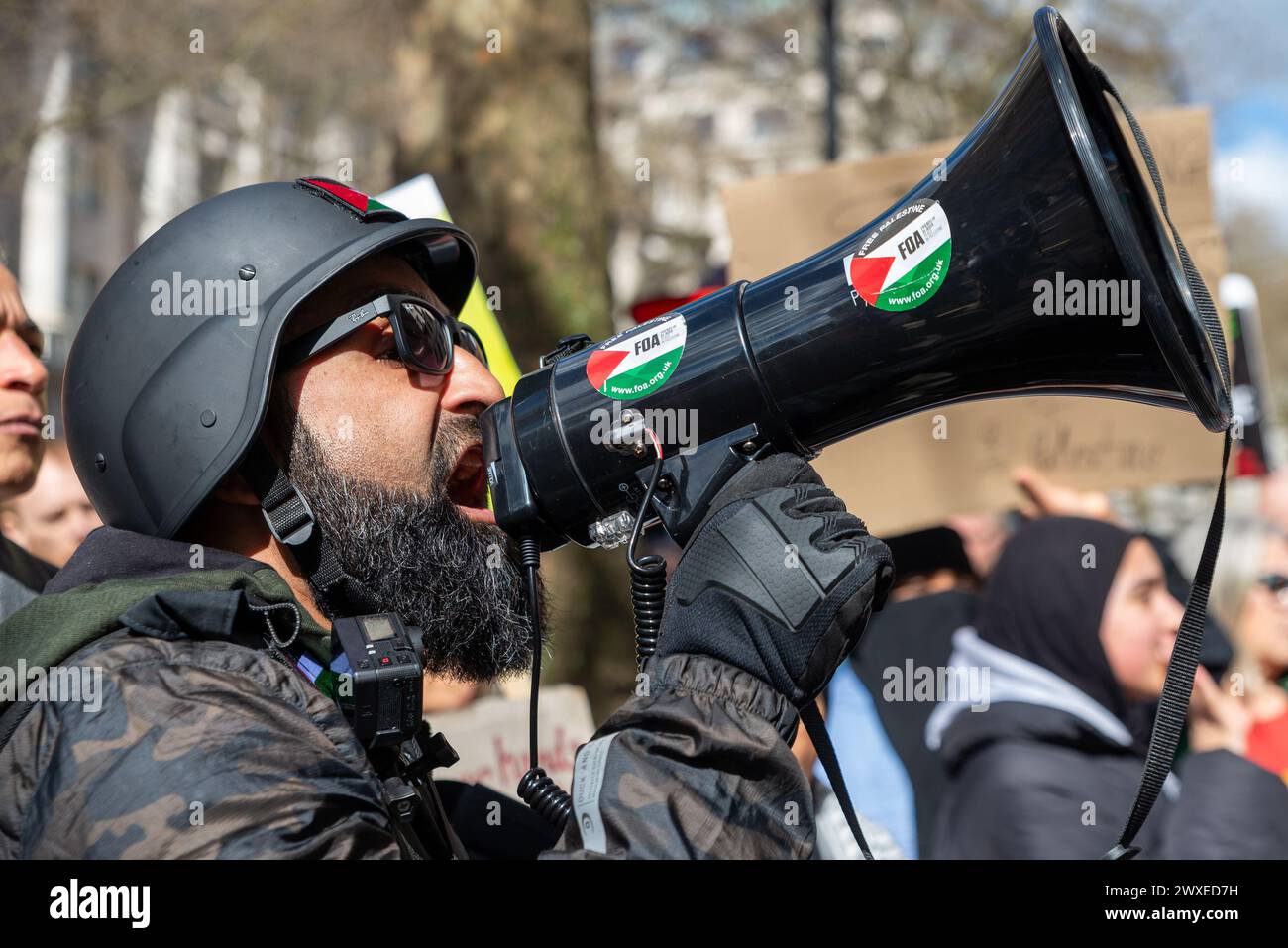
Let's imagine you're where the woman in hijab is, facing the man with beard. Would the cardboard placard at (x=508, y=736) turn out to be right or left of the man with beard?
right

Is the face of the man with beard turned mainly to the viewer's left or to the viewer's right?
to the viewer's right

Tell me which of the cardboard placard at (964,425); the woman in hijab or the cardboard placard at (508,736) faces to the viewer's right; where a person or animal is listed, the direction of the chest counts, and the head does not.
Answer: the woman in hijab

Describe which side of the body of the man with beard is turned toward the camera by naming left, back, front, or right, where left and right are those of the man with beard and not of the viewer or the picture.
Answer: right

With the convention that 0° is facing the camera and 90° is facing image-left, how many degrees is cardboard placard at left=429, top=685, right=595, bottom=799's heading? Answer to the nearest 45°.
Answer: approximately 0°

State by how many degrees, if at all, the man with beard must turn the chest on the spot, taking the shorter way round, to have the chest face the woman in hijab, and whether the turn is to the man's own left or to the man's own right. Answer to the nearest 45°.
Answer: approximately 45° to the man's own left

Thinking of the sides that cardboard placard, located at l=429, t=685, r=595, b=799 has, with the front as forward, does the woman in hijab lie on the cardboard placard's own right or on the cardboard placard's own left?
on the cardboard placard's own left

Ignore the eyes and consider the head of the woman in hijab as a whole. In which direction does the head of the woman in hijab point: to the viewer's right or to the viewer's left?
to the viewer's right

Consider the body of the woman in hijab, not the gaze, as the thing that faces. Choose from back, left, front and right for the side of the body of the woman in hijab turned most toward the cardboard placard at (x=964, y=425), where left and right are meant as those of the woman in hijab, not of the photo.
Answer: left
